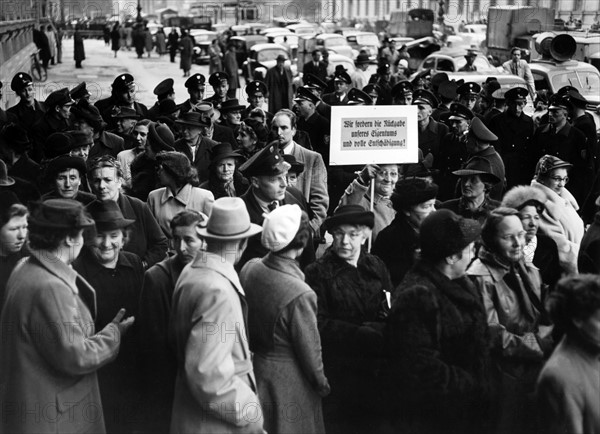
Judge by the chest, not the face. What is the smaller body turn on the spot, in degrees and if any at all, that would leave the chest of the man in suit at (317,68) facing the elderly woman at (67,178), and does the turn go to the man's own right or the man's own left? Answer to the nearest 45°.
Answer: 0° — they already face them

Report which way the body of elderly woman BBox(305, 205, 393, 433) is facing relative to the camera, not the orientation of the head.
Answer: toward the camera

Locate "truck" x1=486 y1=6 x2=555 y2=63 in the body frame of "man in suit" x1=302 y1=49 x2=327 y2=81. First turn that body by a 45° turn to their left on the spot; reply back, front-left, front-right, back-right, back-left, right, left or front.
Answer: left

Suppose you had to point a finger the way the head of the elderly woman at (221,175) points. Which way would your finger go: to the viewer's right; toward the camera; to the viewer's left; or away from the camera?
toward the camera

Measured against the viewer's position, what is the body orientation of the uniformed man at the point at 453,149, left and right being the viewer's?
facing the viewer and to the left of the viewer

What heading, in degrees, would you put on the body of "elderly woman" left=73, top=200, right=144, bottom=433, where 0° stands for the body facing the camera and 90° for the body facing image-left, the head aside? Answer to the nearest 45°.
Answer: approximately 0°

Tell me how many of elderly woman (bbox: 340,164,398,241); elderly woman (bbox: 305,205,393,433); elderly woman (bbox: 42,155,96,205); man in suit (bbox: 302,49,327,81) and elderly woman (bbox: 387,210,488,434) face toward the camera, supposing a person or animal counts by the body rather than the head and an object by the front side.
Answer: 4

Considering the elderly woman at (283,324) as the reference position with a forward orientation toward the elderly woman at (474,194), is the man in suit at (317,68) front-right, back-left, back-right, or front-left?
front-left

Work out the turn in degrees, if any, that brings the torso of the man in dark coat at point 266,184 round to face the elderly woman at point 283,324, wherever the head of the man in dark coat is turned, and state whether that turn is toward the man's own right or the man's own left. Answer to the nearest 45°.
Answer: approximately 45° to the man's own right

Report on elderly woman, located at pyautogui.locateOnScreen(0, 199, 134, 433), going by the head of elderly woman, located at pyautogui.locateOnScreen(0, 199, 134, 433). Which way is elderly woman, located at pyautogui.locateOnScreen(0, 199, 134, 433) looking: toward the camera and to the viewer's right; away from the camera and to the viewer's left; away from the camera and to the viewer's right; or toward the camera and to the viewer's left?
away from the camera and to the viewer's right

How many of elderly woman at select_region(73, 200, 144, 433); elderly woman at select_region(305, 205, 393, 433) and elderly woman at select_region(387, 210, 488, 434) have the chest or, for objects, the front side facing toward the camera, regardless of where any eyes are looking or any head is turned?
2

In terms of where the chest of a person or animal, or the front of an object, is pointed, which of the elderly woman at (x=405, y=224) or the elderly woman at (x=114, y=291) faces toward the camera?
the elderly woman at (x=114, y=291)

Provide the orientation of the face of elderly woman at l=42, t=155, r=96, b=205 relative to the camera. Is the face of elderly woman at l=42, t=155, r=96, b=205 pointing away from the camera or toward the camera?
toward the camera
